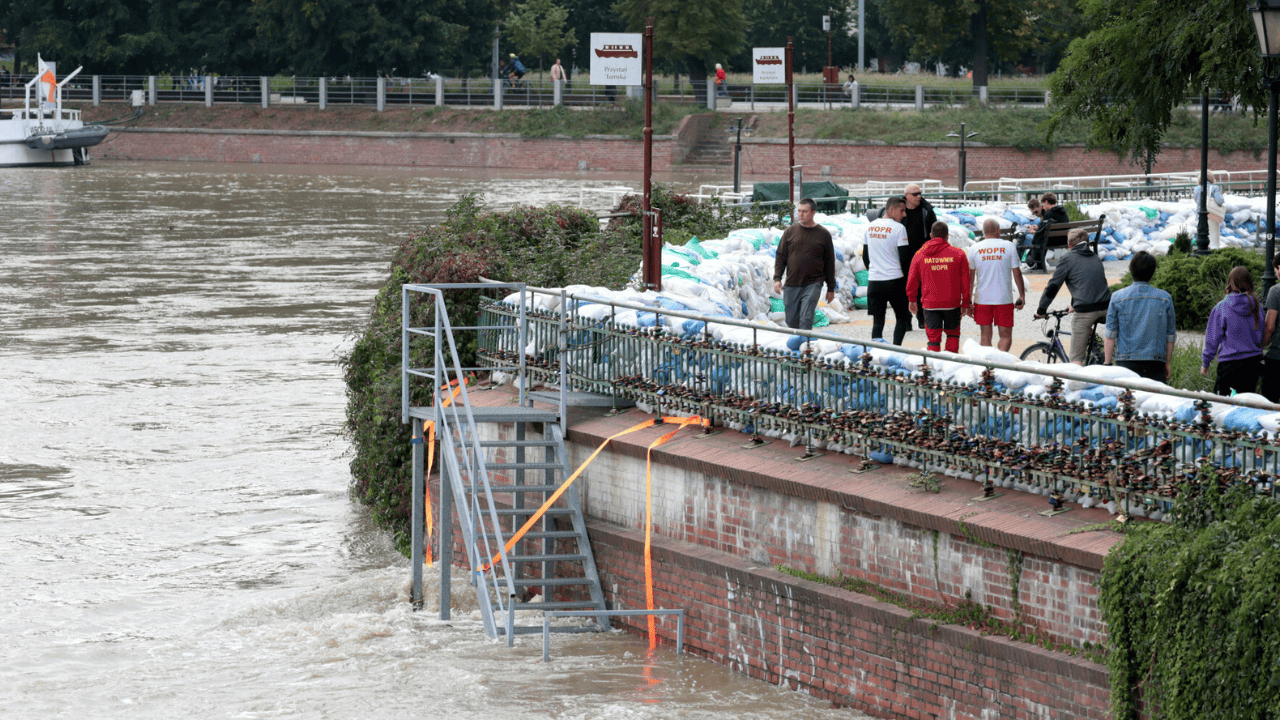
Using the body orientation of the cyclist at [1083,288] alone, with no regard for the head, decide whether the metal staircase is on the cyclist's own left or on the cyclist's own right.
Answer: on the cyclist's own left

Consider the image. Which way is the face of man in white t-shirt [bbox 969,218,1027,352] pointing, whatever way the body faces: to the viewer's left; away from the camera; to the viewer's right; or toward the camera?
away from the camera

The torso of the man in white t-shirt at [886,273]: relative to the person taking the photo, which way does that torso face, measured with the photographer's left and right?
facing away from the viewer and to the right of the viewer

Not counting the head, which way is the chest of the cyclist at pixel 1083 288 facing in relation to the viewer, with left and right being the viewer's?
facing away from the viewer and to the left of the viewer

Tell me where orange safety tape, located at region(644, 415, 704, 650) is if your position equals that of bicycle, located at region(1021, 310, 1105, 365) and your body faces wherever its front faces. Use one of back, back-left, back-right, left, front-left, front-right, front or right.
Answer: front-left

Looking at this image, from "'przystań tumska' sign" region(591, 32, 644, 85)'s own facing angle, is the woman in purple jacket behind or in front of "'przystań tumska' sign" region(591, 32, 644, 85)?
in front

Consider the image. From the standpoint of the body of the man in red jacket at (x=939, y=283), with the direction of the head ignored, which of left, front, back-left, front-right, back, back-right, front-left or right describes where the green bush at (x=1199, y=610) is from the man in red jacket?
back

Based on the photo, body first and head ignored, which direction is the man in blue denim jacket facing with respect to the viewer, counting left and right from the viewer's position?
facing away from the viewer

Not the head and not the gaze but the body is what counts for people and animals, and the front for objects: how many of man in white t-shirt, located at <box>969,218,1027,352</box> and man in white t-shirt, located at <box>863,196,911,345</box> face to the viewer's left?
0

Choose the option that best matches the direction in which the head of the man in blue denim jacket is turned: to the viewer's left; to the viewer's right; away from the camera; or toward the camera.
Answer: away from the camera

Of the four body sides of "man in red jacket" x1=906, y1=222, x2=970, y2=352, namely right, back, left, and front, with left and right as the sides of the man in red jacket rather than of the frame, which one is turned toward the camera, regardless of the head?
back

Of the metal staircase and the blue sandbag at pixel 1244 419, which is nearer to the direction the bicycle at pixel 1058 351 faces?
the metal staircase

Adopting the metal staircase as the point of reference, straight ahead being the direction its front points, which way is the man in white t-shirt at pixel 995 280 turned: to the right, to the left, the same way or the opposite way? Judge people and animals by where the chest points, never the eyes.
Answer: the opposite way

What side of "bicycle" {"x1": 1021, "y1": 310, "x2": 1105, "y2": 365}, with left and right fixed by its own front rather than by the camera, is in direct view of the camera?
left

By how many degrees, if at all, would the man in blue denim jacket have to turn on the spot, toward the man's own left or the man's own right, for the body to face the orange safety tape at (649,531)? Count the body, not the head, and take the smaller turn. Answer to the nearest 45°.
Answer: approximately 90° to the man's own left
